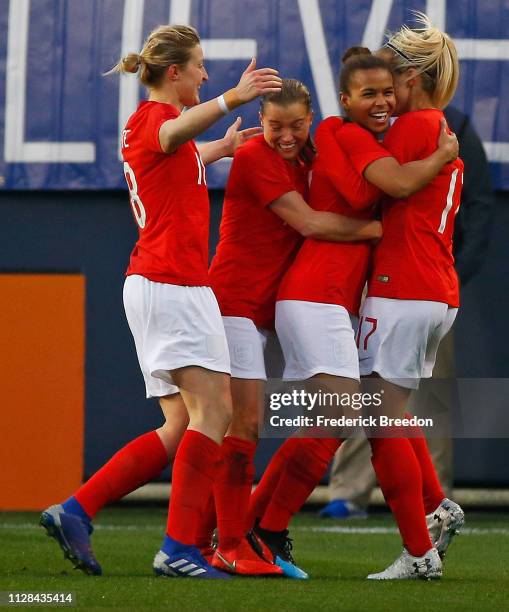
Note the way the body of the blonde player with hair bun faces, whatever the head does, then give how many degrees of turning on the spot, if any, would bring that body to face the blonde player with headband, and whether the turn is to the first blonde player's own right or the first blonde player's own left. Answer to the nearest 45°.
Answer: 0° — they already face them

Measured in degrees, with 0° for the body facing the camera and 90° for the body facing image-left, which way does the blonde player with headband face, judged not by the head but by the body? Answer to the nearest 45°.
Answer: approximately 90°

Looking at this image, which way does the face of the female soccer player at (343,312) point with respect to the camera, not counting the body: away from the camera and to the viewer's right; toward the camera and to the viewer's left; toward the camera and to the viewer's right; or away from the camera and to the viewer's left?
toward the camera and to the viewer's right

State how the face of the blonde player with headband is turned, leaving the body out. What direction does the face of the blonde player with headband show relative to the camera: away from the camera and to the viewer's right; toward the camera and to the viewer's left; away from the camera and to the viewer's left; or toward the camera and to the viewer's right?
away from the camera and to the viewer's left

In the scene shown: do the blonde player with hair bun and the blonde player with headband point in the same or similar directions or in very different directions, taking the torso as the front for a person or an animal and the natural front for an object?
very different directions

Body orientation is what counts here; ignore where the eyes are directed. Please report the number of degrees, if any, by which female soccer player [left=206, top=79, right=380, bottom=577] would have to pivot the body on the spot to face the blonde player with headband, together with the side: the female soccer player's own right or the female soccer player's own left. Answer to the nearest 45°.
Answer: approximately 45° to the female soccer player's own left

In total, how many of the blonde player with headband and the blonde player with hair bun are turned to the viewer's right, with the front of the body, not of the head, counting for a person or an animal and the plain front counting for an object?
1

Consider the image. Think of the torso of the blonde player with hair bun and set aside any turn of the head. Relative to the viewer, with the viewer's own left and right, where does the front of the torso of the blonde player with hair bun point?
facing to the right of the viewer
